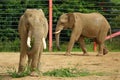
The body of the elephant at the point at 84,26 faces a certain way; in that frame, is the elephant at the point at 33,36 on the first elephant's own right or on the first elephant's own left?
on the first elephant's own left

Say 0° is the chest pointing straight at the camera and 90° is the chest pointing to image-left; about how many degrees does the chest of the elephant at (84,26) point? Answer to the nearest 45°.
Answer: approximately 90°

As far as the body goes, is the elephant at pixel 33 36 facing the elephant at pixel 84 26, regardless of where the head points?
no

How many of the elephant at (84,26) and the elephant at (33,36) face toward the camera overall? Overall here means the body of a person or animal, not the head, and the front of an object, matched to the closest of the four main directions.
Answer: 1

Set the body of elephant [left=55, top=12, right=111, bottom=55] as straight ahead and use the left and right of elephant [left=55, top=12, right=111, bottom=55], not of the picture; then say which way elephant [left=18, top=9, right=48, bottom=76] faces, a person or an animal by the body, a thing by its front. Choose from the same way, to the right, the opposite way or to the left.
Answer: to the left

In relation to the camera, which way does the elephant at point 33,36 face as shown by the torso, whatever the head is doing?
toward the camera
